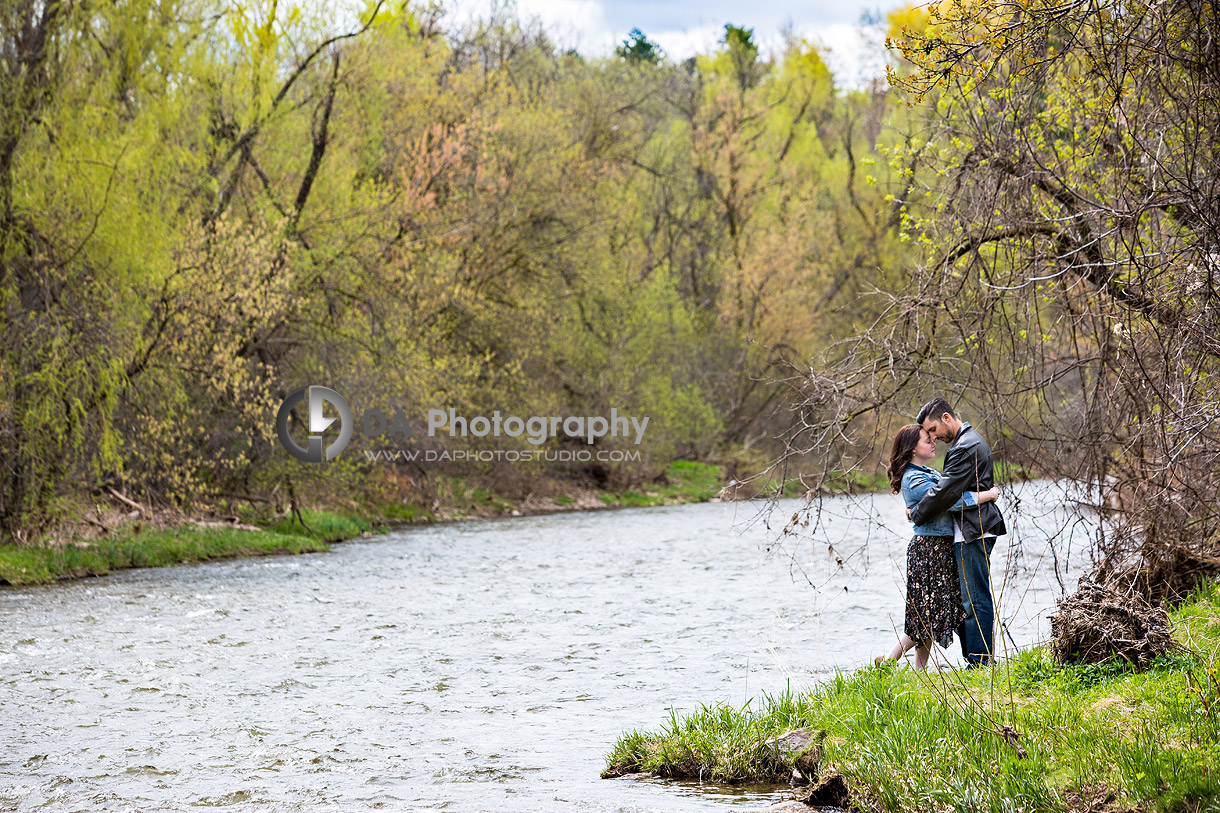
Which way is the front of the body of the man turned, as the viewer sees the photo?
to the viewer's left

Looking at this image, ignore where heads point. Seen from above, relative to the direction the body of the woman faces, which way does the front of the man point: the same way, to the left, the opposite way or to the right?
the opposite way

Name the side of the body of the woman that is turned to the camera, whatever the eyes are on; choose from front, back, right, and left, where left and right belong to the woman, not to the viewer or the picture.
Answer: right
